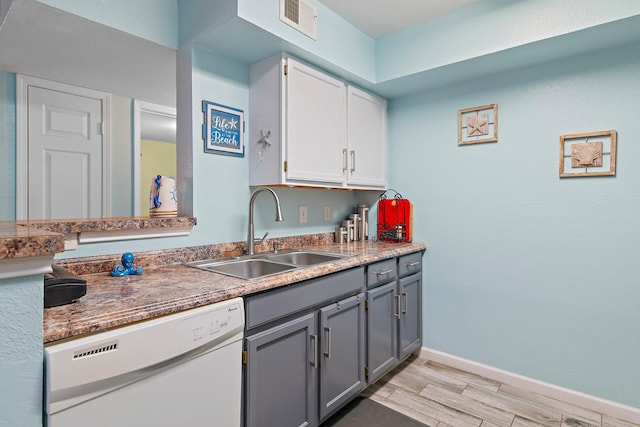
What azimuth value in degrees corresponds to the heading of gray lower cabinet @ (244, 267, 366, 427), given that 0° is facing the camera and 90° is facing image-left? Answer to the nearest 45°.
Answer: approximately 315°

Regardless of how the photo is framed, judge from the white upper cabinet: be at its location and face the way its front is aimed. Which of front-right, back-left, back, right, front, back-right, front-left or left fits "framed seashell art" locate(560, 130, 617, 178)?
front-left

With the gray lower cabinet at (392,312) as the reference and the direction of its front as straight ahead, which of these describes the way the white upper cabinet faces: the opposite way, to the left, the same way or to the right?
the same way

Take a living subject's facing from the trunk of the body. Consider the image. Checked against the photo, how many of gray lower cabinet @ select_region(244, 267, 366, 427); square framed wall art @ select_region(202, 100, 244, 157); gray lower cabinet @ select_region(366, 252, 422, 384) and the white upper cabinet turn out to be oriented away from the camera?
0

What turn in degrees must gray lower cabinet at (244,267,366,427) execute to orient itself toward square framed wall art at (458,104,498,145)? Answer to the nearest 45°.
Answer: approximately 90° to its left

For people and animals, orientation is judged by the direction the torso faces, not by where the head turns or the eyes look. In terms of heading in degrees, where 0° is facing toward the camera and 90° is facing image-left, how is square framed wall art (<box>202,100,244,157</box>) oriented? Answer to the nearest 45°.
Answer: approximately 315°

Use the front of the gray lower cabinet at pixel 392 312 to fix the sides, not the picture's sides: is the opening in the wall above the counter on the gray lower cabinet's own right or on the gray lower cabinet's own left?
on the gray lower cabinet's own right

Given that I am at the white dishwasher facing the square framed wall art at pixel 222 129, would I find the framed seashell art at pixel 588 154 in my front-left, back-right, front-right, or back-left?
front-right

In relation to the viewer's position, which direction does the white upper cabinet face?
facing the viewer and to the right of the viewer

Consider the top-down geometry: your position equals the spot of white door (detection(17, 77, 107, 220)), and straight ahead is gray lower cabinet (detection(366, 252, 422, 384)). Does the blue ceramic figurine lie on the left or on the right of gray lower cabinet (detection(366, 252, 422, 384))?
right

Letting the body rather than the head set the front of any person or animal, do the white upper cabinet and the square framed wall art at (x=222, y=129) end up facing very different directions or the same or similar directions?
same or similar directions

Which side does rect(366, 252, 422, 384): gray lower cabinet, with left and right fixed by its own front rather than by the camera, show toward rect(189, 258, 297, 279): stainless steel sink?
right

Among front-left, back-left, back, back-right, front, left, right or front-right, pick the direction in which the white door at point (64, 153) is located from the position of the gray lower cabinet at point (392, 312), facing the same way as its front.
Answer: back-right
